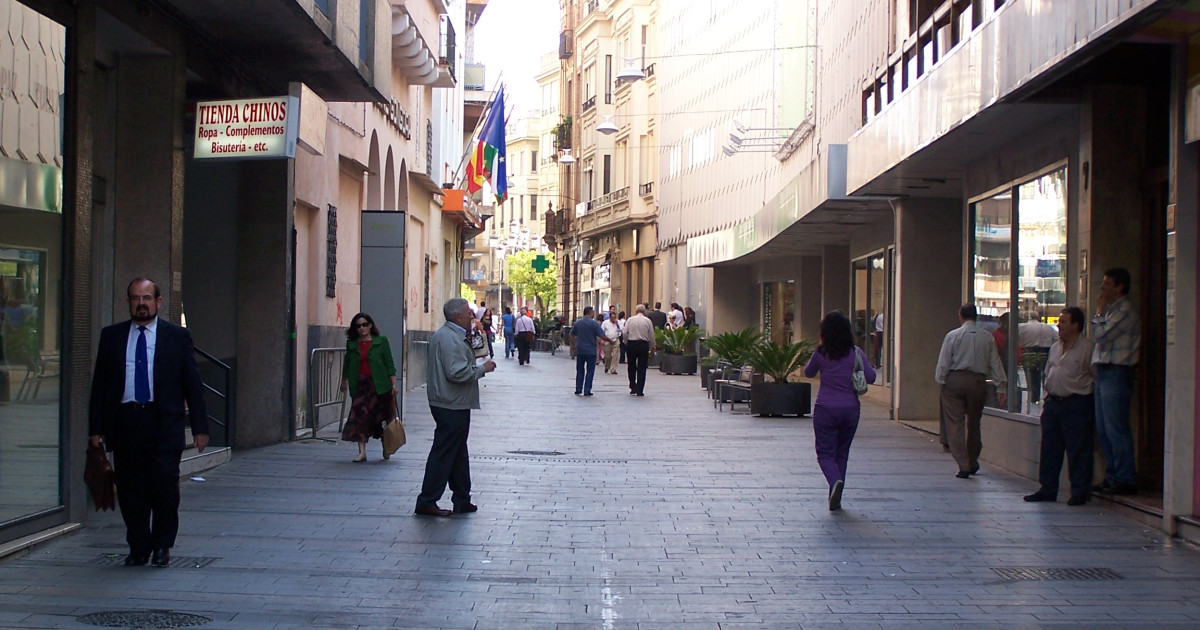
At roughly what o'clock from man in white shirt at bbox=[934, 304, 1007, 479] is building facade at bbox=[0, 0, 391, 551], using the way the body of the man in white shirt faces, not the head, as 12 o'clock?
The building facade is roughly at 8 o'clock from the man in white shirt.

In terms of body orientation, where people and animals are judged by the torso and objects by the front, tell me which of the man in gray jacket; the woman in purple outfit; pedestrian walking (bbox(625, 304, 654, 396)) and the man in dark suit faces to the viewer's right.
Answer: the man in gray jacket

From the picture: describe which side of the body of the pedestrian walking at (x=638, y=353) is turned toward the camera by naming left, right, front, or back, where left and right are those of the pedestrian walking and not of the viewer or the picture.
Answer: back

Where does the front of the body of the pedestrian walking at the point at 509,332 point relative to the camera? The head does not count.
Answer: away from the camera

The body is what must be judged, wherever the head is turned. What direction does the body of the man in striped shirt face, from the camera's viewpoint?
to the viewer's left

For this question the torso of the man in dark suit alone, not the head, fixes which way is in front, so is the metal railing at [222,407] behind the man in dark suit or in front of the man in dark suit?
behind

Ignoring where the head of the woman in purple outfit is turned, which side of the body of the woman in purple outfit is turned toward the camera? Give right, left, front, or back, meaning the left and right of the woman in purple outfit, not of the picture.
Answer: back

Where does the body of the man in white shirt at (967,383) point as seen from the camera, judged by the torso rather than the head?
away from the camera

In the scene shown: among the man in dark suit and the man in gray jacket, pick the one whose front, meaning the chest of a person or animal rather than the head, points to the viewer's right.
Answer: the man in gray jacket
